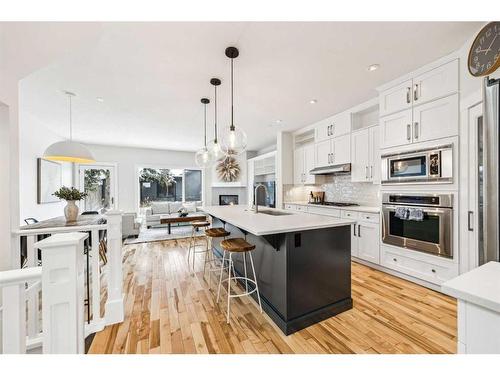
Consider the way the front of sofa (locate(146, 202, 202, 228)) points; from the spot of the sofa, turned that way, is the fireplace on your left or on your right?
on your left

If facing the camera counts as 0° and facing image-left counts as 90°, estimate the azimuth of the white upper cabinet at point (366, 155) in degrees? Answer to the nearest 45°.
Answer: approximately 45°

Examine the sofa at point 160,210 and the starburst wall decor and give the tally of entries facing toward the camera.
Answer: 2

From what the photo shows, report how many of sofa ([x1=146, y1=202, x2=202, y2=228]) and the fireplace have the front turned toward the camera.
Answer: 2

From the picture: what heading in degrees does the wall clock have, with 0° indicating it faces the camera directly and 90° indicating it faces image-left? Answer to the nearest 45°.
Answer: approximately 45°
